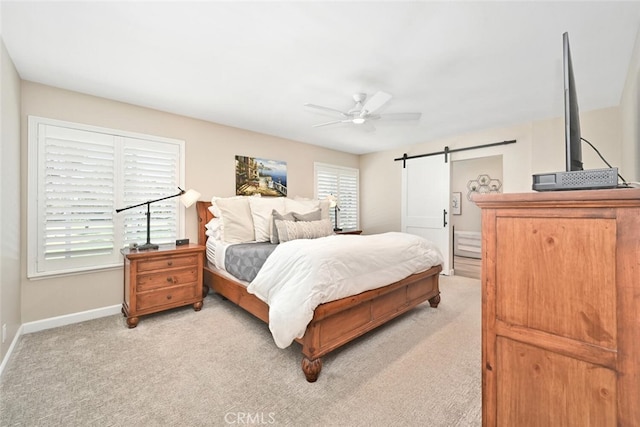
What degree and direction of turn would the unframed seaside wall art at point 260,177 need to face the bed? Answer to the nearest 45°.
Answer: approximately 45° to its right

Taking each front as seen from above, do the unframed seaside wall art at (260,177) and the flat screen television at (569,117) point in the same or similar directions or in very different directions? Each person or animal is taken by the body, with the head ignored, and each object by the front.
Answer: very different directions

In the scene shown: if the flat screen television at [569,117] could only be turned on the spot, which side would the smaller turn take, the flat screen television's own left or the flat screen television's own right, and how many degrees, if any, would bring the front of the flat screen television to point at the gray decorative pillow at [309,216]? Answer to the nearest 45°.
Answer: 0° — it already faces it

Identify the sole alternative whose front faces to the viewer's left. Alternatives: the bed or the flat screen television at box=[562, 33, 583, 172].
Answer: the flat screen television

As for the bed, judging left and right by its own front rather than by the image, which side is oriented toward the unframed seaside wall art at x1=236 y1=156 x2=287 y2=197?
back

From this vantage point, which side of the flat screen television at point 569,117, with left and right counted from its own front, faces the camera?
left

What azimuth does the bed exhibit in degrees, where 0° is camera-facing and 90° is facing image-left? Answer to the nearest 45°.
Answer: approximately 315°

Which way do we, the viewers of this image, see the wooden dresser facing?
facing to the left of the viewer
